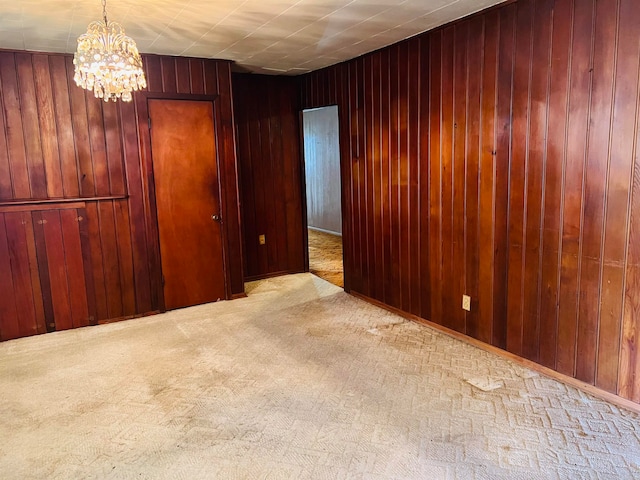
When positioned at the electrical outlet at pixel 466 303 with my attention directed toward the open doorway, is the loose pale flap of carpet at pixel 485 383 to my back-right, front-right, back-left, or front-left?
back-left

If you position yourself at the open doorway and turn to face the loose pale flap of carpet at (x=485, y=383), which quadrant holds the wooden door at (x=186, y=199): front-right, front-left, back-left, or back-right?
front-right

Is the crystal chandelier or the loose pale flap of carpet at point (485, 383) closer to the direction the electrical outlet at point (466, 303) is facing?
the crystal chandelier

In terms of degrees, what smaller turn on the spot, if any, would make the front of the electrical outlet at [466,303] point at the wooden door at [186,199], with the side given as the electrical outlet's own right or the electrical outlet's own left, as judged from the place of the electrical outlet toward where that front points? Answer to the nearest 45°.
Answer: approximately 45° to the electrical outlet's own right

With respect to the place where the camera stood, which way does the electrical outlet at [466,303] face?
facing the viewer and to the left of the viewer

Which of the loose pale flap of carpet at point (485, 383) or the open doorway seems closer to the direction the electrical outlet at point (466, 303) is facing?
the loose pale flap of carpet

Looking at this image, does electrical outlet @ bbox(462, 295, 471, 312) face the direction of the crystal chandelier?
yes

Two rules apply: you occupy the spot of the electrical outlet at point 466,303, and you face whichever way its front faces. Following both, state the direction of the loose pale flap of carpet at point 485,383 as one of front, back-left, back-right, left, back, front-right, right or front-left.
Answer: front-left

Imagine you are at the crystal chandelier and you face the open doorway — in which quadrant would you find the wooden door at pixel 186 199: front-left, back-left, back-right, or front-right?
front-left

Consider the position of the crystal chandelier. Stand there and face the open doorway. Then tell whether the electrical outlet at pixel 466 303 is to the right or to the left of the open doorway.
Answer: right

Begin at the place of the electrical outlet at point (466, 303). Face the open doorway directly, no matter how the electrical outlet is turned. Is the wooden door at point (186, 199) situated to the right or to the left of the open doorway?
left

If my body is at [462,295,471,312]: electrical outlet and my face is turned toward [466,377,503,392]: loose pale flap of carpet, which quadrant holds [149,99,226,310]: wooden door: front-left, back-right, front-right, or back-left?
back-right

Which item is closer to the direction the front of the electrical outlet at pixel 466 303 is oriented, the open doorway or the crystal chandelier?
the crystal chandelier

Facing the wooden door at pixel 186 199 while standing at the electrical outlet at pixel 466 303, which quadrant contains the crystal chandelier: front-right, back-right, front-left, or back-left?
front-left

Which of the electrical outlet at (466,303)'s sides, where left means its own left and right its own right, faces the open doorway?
right
